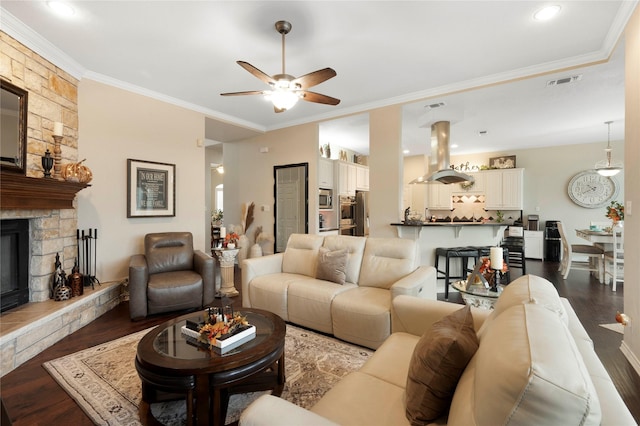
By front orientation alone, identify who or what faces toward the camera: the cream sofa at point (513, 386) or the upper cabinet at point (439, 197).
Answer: the upper cabinet

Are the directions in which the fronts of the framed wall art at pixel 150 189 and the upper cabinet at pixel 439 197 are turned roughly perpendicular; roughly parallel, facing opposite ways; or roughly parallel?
roughly perpendicular

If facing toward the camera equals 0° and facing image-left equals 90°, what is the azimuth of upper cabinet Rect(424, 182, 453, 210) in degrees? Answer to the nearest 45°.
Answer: approximately 0°

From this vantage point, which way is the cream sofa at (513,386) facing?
to the viewer's left

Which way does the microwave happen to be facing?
toward the camera

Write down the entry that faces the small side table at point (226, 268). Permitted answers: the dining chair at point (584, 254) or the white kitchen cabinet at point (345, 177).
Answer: the white kitchen cabinet

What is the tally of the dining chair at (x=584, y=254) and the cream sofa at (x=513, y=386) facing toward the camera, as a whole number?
0

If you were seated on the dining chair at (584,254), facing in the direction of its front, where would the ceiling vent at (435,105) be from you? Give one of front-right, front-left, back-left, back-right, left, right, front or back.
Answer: back-right

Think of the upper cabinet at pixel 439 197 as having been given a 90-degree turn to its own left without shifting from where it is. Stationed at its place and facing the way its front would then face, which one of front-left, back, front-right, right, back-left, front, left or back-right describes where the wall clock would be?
front

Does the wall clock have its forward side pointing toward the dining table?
yes

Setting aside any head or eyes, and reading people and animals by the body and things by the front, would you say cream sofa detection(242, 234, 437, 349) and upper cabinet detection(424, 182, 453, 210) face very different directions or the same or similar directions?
same or similar directions

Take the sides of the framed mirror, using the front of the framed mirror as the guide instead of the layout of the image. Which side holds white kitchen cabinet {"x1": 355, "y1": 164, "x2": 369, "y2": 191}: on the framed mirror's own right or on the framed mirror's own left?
on the framed mirror's own left

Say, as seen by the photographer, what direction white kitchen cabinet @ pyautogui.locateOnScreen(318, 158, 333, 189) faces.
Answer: facing the viewer

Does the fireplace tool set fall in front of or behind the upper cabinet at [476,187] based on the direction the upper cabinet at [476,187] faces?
in front

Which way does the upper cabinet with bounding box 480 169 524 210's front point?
toward the camera

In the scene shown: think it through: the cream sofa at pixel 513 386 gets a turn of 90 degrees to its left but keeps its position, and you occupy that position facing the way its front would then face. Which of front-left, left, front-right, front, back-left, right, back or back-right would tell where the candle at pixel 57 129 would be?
right

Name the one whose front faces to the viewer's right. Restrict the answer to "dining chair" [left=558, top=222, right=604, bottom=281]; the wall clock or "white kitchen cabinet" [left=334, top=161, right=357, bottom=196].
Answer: the dining chair

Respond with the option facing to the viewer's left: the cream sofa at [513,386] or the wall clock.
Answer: the cream sofa
